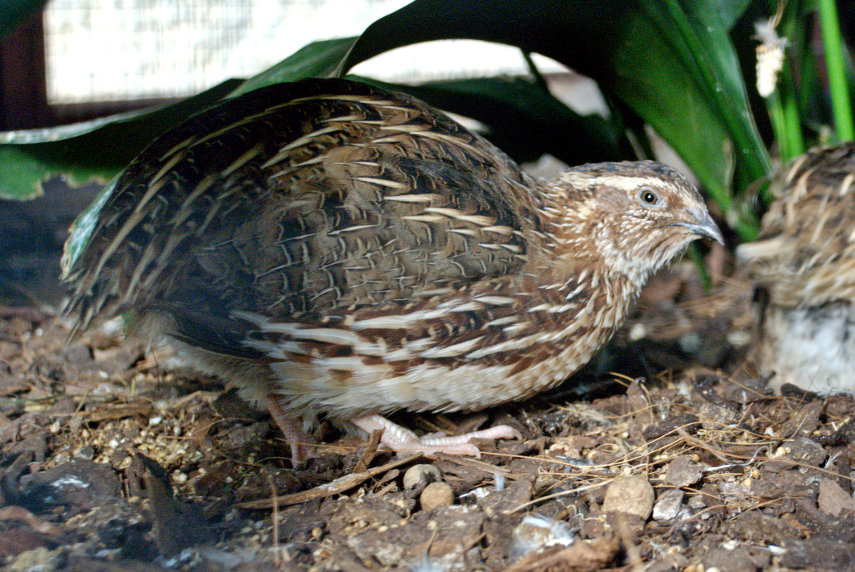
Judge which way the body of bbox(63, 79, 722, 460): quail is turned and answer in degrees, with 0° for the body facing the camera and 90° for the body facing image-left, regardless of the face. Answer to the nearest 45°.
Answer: approximately 270°

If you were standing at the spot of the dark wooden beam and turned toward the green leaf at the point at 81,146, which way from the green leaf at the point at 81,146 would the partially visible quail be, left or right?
left

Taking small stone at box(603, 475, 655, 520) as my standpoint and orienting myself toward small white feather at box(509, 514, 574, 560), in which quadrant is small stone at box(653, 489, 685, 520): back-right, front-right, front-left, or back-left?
back-left
